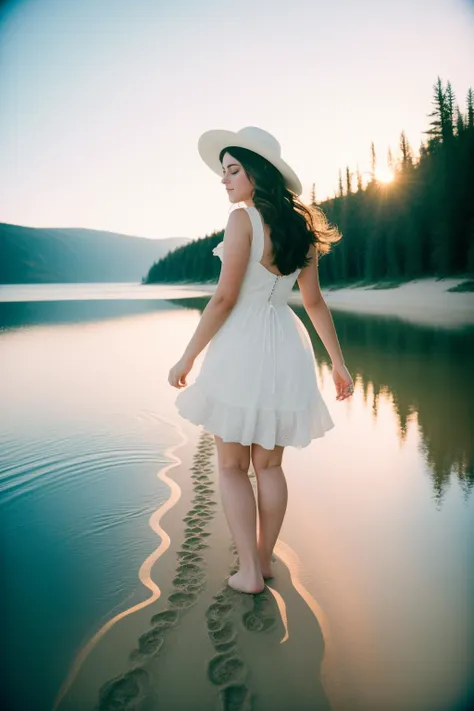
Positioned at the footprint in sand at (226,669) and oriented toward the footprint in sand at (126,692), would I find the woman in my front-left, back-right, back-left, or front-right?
back-right

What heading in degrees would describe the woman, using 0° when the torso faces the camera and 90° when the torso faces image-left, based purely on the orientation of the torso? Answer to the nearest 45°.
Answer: approximately 135°

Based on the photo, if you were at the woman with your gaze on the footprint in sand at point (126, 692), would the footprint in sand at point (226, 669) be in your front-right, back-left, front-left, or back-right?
front-left

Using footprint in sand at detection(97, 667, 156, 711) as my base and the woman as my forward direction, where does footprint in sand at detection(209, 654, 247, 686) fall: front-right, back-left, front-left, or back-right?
front-right

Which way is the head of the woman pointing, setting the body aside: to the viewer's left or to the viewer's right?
to the viewer's left
